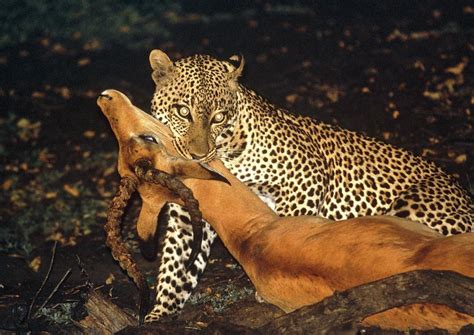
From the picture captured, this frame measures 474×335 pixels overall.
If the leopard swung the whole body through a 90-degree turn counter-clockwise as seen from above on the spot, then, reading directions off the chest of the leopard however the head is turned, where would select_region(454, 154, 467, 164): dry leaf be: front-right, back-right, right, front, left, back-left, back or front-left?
left

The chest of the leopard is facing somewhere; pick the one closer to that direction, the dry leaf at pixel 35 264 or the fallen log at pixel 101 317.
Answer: the fallen log

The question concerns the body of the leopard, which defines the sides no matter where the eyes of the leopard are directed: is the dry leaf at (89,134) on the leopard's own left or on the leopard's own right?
on the leopard's own right

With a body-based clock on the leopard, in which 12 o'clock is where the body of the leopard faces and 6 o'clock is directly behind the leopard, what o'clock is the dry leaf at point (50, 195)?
The dry leaf is roughly at 3 o'clock from the leopard.

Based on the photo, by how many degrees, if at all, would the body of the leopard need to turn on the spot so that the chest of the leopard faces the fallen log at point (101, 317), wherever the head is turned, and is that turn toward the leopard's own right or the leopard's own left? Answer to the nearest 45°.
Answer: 0° — it already faces it

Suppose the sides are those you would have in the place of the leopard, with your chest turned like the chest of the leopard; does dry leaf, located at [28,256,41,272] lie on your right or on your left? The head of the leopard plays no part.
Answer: on your right

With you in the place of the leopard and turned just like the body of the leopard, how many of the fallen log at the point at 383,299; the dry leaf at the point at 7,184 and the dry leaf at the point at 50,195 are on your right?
2

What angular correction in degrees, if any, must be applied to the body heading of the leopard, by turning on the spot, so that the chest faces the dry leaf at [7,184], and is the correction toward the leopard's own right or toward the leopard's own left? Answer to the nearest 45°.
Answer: approximately 90° to the leopard's own right

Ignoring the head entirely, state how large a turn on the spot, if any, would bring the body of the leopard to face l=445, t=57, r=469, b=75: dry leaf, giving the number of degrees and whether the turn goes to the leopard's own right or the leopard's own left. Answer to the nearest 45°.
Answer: approximately 135° to the leopard's own right

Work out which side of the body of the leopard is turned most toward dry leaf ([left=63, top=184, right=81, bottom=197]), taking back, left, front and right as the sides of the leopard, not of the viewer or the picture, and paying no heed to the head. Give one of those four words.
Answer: right

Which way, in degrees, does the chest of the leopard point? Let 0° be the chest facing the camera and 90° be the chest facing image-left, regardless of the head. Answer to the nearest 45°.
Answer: approximately 45°
